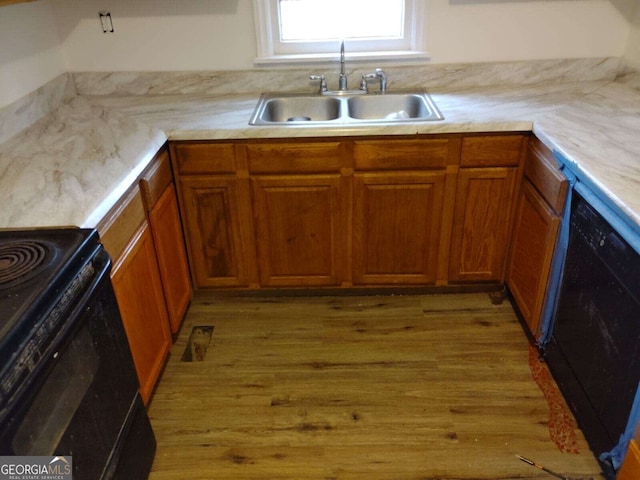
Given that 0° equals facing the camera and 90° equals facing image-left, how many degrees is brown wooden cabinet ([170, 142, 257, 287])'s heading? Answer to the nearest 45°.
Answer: approximately 0°

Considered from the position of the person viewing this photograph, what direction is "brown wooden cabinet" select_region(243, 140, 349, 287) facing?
facing the viewer

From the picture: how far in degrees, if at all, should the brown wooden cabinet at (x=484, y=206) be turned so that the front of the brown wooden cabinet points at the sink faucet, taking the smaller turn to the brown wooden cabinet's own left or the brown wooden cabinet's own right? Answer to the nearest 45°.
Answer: approximately 90° to the brown wooden cabinet's own right

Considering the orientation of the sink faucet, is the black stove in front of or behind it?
in front

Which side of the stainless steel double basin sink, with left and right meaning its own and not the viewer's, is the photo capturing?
front

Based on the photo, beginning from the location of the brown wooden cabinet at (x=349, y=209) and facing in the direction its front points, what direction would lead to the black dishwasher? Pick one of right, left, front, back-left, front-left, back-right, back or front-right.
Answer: front-left

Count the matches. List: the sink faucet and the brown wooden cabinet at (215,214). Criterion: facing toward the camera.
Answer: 2

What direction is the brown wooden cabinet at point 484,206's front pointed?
toward the camera

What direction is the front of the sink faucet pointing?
toward the camera
